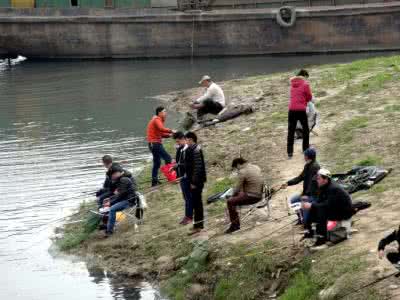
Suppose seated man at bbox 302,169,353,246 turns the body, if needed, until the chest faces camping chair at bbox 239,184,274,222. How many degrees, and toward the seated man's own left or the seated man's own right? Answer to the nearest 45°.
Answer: approximately 45° to the seated man's own right

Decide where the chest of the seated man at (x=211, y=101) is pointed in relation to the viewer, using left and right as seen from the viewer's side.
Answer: facing to the left of the viewer

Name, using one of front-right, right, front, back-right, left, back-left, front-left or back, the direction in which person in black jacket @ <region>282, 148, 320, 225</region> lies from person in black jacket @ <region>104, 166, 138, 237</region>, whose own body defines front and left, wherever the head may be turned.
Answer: back-left

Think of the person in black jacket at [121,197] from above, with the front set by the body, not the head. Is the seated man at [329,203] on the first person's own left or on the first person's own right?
on the first person's own left

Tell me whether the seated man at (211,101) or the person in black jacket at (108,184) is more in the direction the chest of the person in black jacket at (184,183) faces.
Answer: the person in black jacket

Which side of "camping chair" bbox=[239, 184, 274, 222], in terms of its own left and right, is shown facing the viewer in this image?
left
